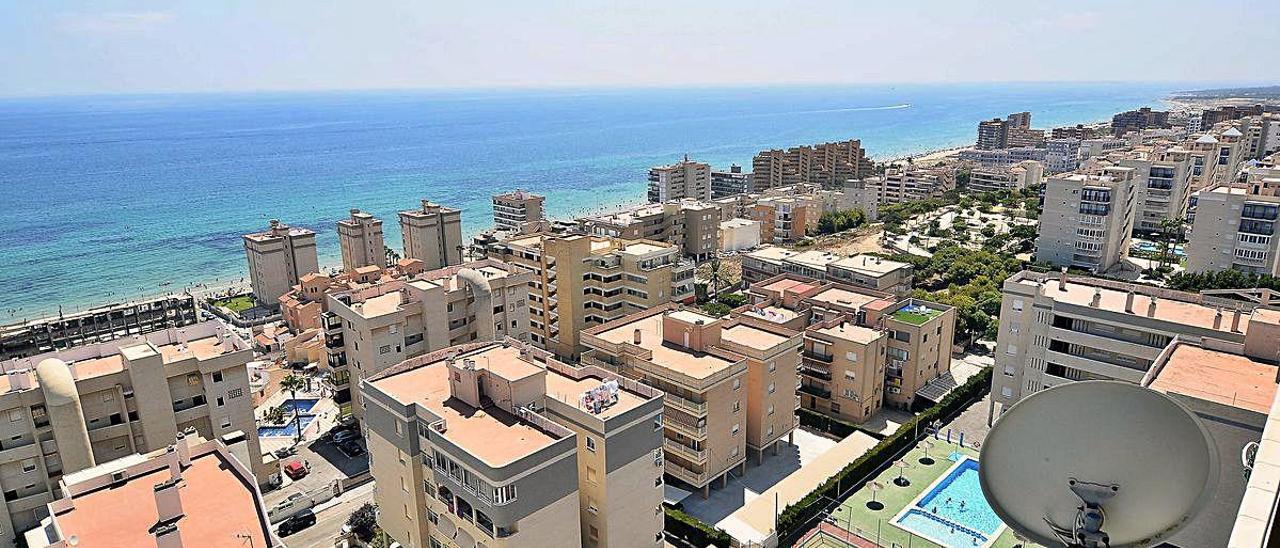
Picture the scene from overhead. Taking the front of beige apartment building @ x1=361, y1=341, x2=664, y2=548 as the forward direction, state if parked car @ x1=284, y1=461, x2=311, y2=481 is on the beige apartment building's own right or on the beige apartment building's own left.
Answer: on the beige apartment building's own right

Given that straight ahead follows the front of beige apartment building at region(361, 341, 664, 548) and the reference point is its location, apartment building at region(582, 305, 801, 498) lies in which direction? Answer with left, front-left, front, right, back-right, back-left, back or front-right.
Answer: back

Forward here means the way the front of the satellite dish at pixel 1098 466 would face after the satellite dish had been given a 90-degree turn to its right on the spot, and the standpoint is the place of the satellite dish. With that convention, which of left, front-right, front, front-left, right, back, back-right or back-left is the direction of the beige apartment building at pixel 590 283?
back-left

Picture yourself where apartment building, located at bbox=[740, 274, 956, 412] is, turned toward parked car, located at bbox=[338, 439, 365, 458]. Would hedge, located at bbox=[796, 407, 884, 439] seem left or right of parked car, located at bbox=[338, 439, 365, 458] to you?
left

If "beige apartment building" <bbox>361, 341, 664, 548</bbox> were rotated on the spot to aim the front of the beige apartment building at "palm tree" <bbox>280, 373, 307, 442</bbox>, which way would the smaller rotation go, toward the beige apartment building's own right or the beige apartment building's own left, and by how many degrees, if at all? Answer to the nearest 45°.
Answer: approximately 90° to the beige apartment building's own right

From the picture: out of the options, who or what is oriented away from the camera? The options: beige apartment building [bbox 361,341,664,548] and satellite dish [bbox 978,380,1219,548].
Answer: the satellite dish

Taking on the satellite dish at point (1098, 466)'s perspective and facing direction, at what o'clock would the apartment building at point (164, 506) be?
The apartment building is roughly at 9 o'clock from the satellite dish.

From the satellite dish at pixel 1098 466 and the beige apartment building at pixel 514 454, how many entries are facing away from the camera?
1

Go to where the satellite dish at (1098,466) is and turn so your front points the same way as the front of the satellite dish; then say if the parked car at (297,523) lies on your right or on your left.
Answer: on your left

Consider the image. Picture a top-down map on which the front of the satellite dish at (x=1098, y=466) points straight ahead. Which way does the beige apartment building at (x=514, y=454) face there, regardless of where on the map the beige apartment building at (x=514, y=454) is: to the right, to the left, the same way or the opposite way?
the opposite way

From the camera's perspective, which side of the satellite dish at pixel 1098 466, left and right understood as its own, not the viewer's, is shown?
back

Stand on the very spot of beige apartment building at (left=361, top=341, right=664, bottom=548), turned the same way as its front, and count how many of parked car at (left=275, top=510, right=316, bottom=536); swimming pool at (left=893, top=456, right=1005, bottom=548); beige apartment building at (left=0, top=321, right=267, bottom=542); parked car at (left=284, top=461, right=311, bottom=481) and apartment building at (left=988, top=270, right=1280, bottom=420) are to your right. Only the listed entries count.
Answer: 3

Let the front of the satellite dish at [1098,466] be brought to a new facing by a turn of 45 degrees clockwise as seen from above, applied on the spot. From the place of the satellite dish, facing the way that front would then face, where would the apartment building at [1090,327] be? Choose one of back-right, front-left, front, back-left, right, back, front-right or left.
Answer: front-left

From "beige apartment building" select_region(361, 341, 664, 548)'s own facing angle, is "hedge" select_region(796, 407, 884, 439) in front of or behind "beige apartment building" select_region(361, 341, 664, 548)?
behind
